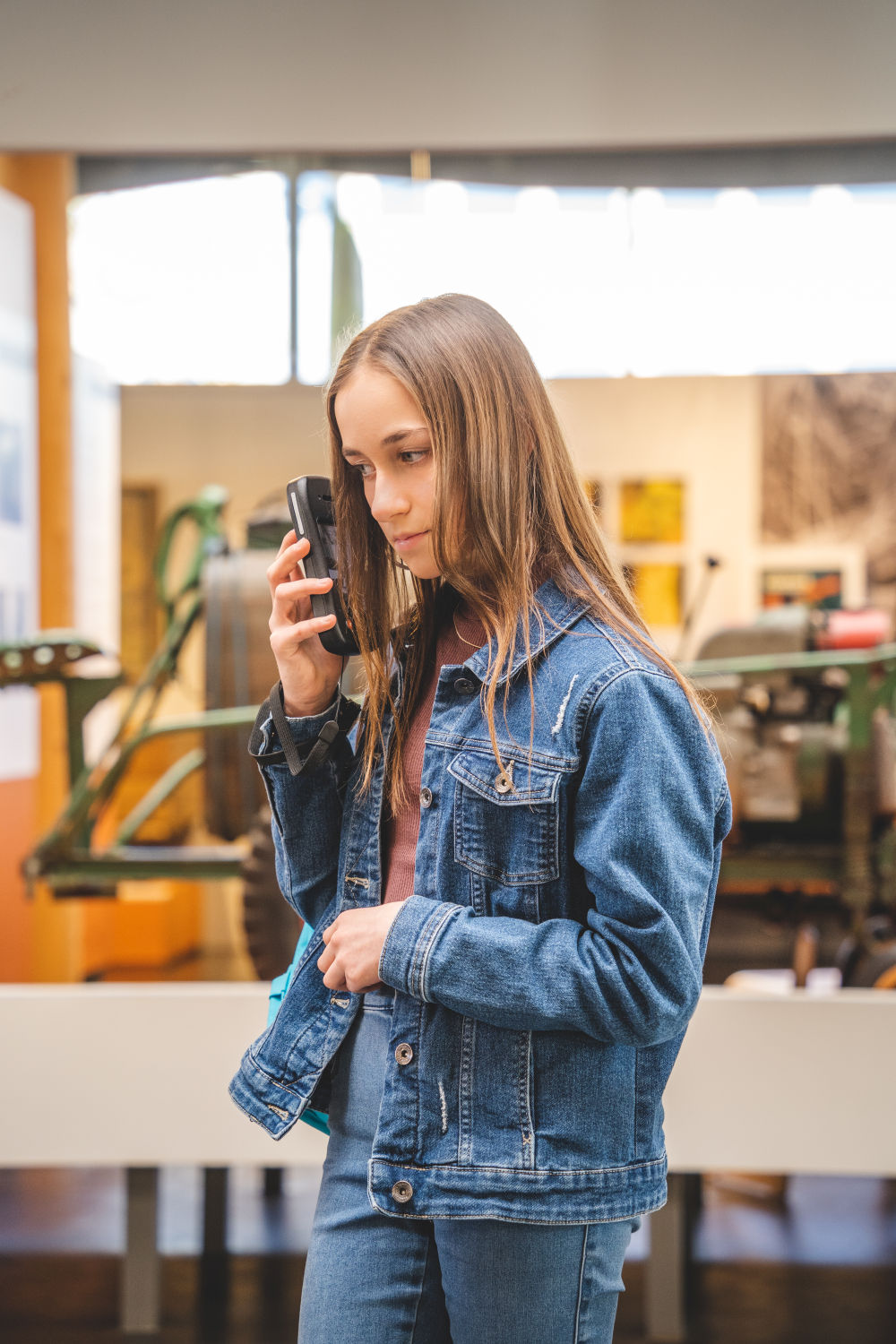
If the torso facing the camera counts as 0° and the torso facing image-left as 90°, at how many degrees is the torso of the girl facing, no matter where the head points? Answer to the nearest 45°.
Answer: approximately 45°

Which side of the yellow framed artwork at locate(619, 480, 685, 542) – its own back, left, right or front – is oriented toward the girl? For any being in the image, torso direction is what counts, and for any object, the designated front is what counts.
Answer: front

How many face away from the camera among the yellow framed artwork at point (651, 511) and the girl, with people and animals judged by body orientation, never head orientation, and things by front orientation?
0

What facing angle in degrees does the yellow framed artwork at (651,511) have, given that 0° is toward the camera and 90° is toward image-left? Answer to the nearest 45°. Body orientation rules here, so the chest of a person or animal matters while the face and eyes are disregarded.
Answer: approximately 0°

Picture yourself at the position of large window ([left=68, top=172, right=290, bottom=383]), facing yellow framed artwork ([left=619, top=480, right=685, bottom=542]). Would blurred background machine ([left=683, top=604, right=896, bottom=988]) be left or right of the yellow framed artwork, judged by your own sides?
right

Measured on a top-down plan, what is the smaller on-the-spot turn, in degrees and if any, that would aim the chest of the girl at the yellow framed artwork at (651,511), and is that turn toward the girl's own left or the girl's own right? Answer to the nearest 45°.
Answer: approximately 135° to the girl's own right

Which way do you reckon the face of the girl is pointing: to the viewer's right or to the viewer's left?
to the viewer's left

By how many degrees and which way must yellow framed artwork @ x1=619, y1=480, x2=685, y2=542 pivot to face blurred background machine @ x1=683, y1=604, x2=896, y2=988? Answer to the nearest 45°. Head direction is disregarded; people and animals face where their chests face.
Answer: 0° — it already faces it

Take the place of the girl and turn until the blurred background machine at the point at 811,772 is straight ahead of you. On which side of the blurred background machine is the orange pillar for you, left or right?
left

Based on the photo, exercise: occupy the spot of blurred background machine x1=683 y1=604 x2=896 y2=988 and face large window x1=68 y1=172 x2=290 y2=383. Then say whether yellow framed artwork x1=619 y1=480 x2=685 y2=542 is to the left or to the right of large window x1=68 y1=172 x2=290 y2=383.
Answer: right
